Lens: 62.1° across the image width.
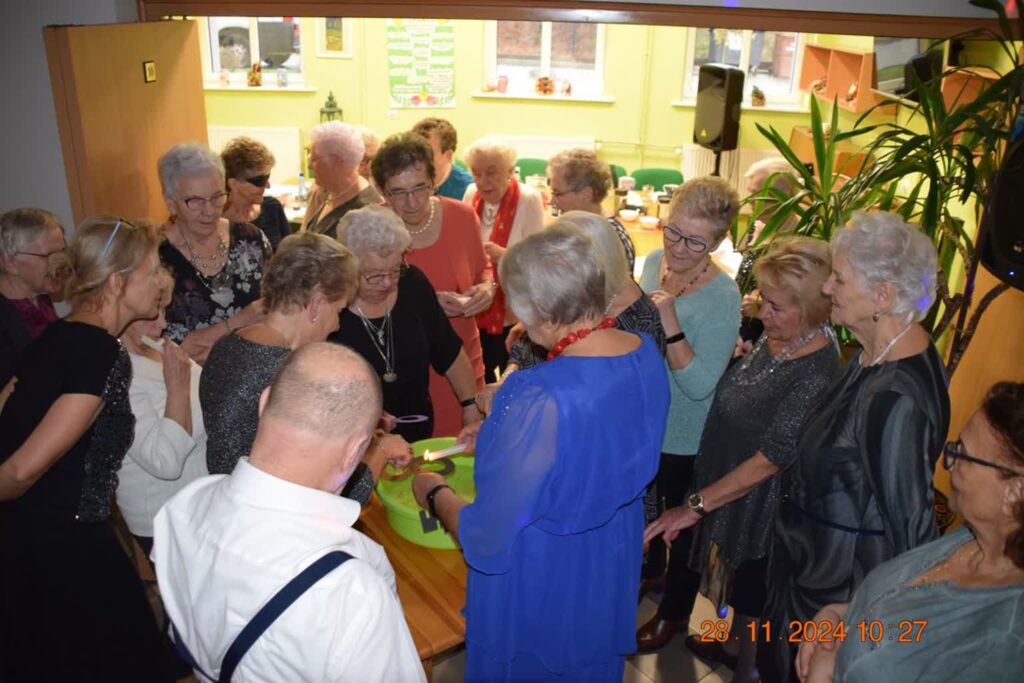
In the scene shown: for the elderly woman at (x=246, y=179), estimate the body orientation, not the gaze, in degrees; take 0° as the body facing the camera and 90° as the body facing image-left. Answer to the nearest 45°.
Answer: approximately 315°

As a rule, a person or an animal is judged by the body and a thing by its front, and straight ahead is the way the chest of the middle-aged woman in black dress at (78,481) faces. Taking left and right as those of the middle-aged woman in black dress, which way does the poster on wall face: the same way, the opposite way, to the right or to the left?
to the right

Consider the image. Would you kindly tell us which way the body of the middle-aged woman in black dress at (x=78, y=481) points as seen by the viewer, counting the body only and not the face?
to the viewer's right

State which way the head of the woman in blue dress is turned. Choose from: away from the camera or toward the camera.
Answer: away from the camera

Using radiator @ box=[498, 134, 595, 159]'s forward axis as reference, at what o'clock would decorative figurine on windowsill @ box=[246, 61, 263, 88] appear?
The decorative figurine on windowsill is roughly at 3 o'clock from the radiator.

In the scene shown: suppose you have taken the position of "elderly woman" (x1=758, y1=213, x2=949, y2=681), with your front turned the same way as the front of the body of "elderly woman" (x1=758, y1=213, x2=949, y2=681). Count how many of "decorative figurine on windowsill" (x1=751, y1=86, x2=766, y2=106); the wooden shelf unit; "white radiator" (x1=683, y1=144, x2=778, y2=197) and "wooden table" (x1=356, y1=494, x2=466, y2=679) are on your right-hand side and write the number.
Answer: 3

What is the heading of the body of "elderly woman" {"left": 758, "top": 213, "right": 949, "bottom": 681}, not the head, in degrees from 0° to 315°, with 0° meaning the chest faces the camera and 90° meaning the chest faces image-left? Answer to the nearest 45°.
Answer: approximately 90°

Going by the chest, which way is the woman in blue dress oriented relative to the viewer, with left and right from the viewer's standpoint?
facing away from the viewer and to the left of the viewer

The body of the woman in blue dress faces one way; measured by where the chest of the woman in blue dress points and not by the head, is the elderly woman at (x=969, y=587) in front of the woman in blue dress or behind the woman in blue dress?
behind

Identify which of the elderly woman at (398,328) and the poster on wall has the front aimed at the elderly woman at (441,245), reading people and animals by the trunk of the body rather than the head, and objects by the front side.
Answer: the poster on wall

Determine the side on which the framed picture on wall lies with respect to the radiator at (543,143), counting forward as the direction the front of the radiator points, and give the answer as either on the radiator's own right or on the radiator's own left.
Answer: on the radiator's own right

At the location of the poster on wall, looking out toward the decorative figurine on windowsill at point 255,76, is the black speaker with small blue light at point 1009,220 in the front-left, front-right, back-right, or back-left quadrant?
back-left

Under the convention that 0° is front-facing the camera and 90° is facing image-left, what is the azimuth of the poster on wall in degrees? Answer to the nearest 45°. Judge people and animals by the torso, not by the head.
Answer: approximately 0°

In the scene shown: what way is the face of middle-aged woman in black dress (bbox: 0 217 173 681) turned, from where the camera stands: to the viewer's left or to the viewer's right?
to the viewer's right
